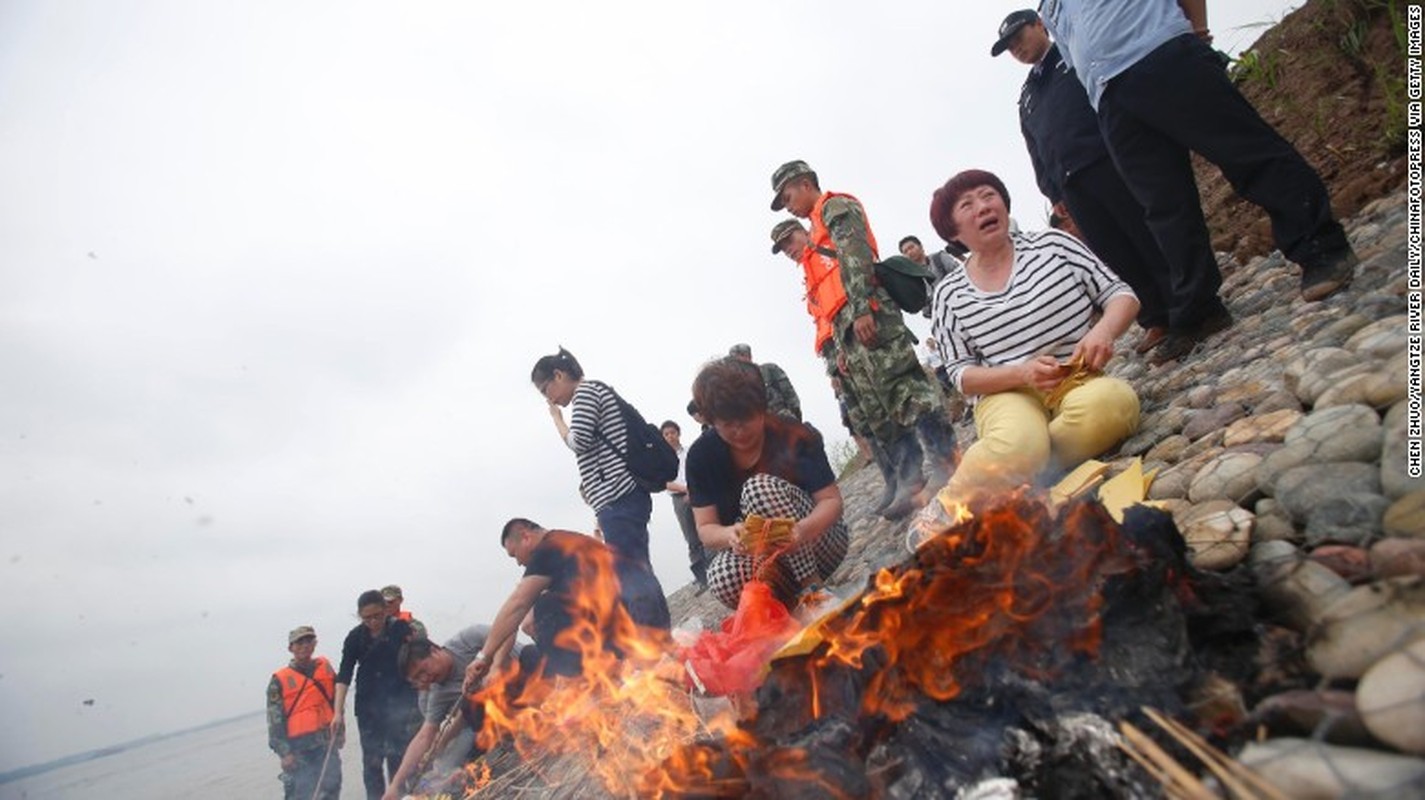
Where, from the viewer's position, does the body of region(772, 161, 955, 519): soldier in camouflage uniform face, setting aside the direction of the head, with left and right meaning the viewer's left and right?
facing to the left of the viewer

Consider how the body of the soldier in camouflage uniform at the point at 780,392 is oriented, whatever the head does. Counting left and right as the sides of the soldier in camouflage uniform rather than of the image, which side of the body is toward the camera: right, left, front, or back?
left

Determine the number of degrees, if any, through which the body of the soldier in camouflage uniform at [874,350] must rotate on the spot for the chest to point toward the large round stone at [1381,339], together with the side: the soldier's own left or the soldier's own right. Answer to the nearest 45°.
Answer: approximately 135° to the soldier's own left

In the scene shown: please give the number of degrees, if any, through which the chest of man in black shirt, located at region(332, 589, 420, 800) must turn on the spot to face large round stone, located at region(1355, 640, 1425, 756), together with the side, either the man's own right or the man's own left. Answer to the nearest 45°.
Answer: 0° — they already face it

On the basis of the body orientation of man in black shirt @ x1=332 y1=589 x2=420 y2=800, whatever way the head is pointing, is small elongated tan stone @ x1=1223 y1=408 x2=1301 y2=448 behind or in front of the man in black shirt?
in front

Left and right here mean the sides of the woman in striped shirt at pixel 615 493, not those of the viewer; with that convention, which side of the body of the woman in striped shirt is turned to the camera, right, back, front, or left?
left

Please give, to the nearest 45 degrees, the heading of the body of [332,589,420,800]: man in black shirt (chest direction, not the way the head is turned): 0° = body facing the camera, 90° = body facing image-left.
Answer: approximately 0°
